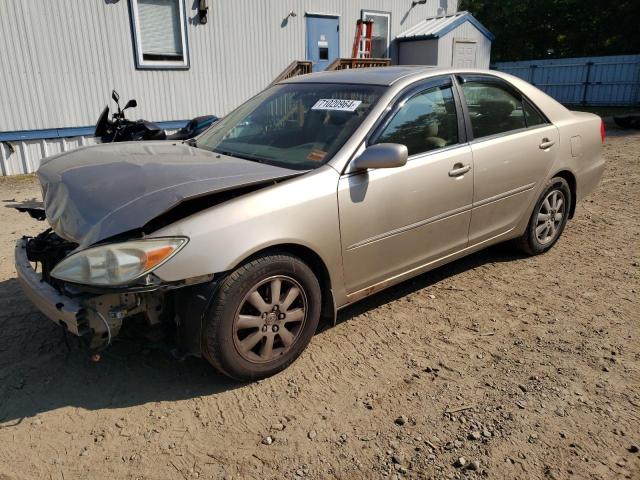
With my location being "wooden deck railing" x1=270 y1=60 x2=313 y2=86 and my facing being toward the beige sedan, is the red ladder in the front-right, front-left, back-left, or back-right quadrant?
back-left

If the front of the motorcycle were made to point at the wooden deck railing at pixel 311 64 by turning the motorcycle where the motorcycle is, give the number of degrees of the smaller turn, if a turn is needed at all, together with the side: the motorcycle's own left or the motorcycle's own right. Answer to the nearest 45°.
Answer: approximately 135° to the motorcycle's own right

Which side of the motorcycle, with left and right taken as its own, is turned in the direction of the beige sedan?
left

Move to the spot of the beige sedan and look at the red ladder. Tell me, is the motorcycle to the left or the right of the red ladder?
left

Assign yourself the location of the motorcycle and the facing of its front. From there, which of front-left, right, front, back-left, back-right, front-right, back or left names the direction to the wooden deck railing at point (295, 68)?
back-right

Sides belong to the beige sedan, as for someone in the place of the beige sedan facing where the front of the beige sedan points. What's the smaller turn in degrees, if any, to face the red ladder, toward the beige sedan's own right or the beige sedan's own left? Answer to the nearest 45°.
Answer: approximately 135° to the beige sedan's own right

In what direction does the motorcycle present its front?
to the viewer's left

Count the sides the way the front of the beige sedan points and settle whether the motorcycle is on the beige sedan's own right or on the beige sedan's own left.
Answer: on the beige sedan's own right

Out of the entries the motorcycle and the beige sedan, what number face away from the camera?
0

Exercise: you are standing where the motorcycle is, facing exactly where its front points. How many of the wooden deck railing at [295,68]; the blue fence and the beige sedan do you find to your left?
1

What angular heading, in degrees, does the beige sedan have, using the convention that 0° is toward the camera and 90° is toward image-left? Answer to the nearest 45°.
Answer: approximately 45°

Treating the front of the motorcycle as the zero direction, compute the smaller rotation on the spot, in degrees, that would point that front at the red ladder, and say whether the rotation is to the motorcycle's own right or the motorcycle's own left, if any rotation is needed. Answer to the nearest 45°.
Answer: approximately 135° to the motorcycle's own right
